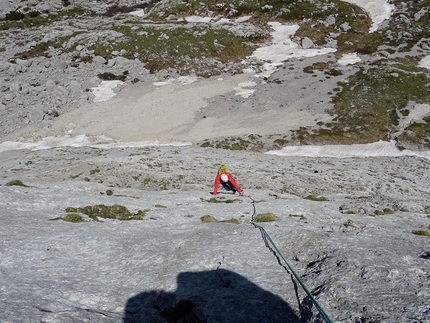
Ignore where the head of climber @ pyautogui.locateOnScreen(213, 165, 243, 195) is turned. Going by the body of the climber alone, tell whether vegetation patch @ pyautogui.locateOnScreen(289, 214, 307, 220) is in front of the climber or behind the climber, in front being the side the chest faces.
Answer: in front

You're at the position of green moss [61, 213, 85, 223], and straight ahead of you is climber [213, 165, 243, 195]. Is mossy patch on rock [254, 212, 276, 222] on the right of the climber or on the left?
right

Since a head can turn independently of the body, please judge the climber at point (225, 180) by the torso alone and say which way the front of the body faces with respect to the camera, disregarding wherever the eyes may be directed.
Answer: toward the camera

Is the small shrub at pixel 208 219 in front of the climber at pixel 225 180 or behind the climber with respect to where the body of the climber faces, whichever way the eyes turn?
in front

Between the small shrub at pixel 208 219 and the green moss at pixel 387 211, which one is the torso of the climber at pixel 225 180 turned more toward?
the small shrub

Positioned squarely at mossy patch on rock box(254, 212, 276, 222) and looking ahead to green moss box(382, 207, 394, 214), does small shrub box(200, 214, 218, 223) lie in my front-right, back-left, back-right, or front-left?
back-left

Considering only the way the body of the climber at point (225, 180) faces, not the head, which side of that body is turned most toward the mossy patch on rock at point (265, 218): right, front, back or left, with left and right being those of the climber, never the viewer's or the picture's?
front
